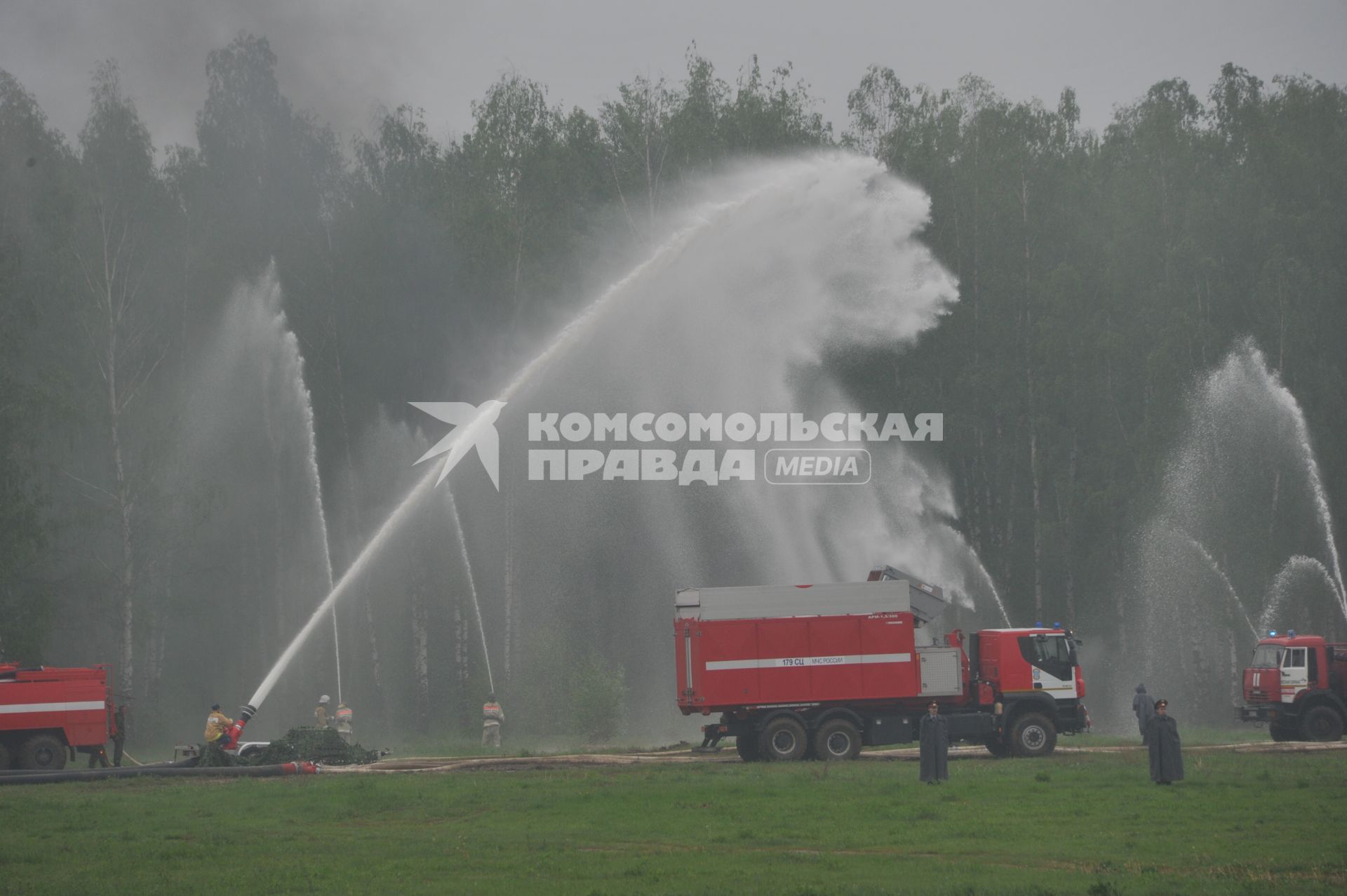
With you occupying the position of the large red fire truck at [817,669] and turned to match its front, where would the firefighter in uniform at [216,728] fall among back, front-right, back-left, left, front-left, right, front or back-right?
back

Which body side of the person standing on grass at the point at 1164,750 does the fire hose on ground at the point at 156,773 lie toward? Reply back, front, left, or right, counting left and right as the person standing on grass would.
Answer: right

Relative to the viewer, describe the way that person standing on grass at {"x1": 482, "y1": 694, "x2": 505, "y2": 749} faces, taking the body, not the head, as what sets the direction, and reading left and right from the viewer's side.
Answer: facing away from the viewer

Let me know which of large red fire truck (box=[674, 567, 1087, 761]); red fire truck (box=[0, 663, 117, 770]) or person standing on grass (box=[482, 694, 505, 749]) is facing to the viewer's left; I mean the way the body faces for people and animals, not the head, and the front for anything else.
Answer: the red fire truck

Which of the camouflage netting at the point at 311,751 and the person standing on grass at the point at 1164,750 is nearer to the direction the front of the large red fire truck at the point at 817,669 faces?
the person standing on grass

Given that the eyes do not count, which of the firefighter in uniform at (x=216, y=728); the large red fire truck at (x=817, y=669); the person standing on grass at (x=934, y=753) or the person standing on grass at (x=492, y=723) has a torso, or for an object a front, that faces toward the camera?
the person standing on grass at (x=934, y=753)

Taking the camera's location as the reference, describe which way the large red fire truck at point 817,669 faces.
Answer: facing to the right of the viewer

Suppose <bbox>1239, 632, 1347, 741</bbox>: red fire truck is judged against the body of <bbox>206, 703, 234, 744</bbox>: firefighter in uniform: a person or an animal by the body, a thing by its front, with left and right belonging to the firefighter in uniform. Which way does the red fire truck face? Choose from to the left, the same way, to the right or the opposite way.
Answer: the opposite way

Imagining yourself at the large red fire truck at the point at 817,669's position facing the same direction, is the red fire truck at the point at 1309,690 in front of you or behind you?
in front

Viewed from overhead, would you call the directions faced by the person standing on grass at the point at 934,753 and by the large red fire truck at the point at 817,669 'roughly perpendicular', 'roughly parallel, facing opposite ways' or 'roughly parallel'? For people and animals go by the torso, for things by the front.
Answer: roughly perpendicular

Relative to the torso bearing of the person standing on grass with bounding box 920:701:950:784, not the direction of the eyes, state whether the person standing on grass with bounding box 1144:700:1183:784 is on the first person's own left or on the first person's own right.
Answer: on the first person's own left

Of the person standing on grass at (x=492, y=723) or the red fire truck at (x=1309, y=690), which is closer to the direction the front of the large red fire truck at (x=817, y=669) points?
the red fire truck

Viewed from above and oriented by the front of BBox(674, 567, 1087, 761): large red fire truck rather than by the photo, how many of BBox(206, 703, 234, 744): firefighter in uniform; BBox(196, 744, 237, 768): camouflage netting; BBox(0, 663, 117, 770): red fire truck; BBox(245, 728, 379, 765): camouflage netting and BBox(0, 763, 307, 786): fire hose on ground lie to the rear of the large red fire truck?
5

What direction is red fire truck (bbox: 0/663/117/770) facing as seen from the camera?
to the viewer's left
